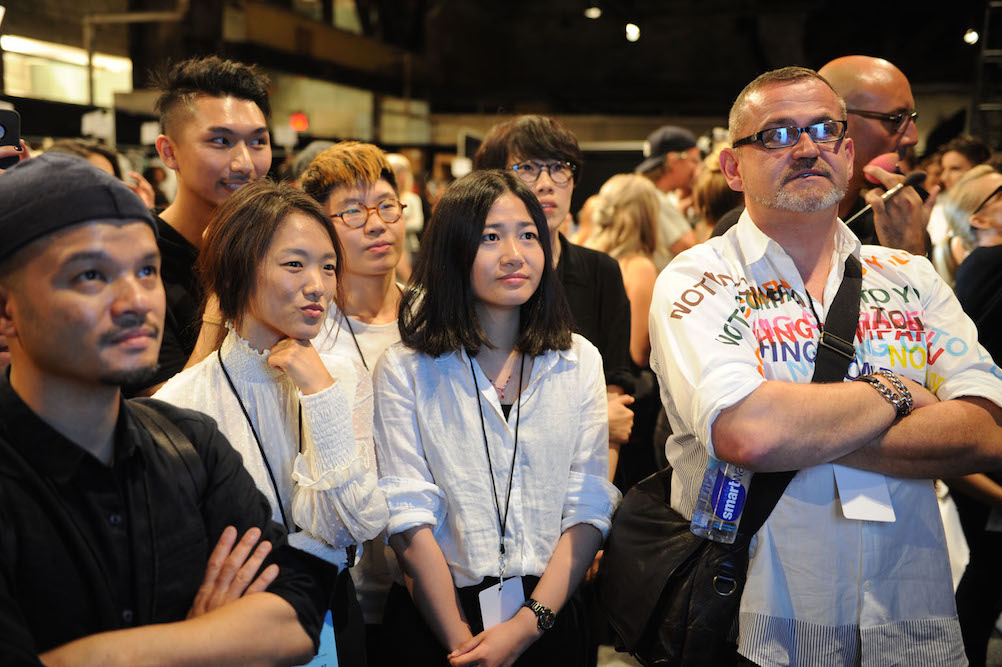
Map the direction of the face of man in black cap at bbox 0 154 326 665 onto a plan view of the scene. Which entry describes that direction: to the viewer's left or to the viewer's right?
to the viewer's right

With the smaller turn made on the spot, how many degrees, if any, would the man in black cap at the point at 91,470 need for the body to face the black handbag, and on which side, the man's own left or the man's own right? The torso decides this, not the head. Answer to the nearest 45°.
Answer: approximately 45° to the man's own left

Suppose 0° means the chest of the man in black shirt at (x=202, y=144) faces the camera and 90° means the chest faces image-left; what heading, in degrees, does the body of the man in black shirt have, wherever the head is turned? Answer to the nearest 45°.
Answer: approximately 315°

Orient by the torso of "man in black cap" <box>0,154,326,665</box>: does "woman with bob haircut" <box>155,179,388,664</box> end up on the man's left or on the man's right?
on the man's left

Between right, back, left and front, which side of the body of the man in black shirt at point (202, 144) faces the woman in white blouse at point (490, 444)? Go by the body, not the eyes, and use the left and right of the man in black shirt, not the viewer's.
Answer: front

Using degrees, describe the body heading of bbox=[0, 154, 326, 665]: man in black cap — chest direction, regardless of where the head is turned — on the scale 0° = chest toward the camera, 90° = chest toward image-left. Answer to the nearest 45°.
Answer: approximately 315°

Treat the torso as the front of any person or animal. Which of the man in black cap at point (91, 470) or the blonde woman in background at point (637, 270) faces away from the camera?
the blonde woman in background

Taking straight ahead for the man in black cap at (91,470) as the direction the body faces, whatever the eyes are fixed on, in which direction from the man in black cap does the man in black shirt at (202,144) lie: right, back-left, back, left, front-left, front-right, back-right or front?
back-left
